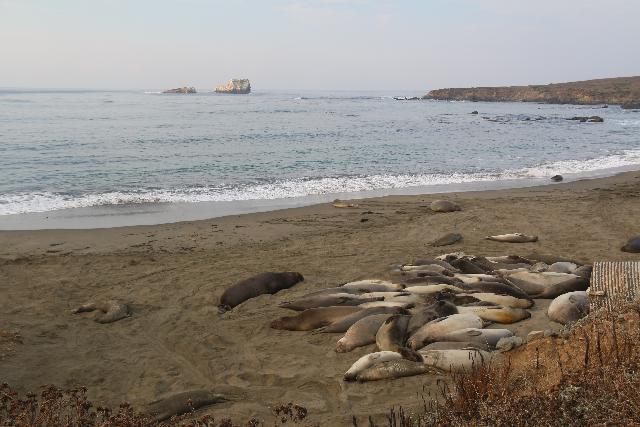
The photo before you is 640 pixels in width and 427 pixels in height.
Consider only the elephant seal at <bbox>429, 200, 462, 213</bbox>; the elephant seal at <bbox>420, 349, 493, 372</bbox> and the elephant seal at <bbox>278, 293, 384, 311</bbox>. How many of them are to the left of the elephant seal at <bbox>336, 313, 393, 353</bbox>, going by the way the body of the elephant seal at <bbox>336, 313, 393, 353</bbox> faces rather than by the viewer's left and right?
1

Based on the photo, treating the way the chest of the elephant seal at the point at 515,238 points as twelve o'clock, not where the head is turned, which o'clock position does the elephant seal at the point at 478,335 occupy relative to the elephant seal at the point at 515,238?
the elephant seal at the point at 478,335 is roughly at 3 o'clock from the elephant seal at the point at 515,238.

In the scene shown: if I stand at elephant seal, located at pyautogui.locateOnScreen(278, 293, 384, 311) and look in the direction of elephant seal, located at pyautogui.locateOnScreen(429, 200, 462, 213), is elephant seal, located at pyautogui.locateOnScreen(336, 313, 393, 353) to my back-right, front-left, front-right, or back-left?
back-right

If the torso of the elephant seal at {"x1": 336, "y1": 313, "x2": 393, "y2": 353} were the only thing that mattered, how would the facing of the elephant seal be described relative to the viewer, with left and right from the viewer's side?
facing the viewer and to the left of the viewer

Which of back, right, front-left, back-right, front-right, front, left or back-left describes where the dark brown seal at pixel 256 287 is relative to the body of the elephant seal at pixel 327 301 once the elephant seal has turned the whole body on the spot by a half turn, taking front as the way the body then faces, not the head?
back-left

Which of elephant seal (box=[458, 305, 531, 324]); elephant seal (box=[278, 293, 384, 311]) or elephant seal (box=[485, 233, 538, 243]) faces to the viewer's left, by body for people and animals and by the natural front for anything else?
elephant seal (box=[278, 293, 384, 311])

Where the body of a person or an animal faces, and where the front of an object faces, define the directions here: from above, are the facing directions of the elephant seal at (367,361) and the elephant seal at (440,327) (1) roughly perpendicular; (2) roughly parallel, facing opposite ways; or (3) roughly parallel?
roughly parallel

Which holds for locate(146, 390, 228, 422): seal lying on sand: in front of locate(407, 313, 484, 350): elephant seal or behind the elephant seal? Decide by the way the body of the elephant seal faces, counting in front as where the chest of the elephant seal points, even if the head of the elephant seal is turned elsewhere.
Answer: in front

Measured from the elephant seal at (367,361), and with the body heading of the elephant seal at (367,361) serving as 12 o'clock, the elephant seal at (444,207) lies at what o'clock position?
the elephant seal at (444,207) is roughly at 5 o'clock from the elephant seal at (367,361).
